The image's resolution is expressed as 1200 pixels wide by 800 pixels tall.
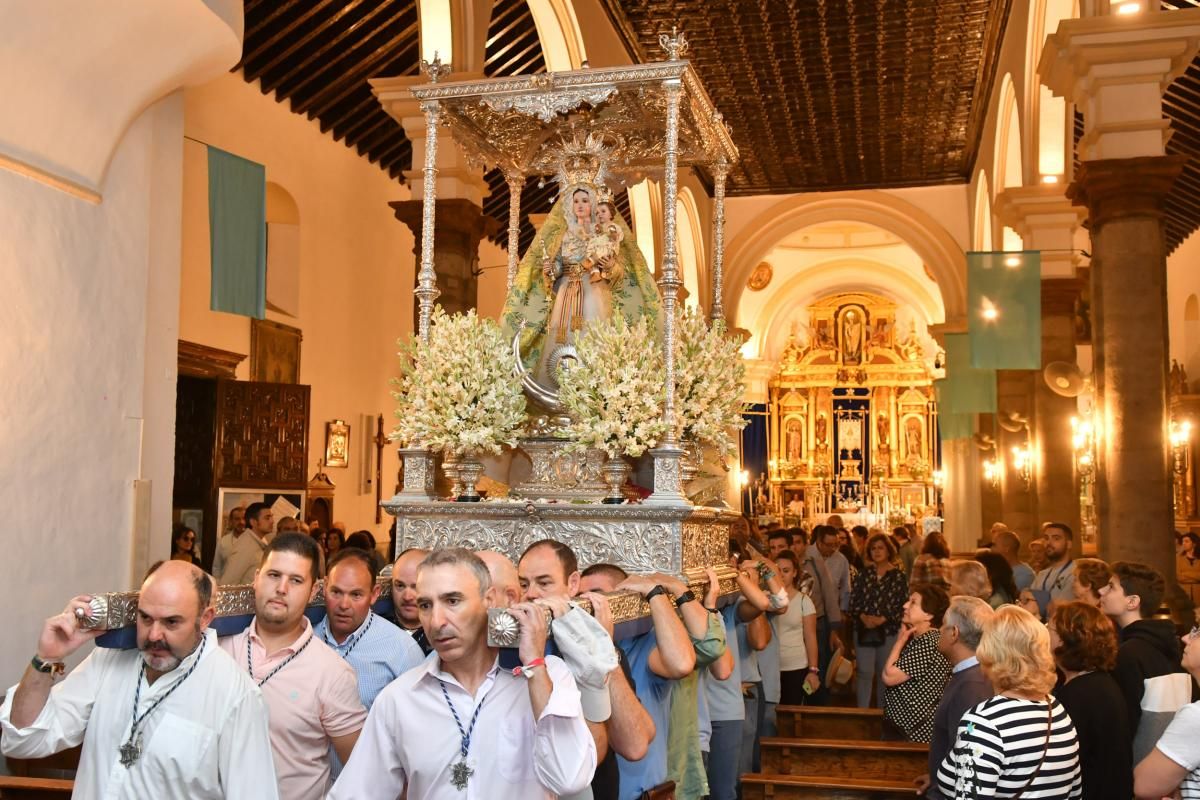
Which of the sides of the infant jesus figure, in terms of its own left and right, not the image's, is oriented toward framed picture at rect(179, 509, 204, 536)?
right

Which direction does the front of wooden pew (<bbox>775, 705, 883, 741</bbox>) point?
away from the camera

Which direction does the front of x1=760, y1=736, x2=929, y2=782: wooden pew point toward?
away from the camera

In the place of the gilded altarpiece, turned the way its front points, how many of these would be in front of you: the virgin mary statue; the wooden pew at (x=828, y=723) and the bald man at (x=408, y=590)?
3

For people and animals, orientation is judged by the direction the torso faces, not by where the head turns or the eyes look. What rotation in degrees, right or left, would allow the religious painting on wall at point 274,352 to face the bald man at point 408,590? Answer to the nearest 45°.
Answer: approximately 45° to its right

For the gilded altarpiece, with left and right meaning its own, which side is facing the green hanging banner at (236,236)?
front

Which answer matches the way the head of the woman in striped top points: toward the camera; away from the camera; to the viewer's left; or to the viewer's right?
away from the camera

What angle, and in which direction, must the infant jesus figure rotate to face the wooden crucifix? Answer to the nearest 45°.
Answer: approximately 135° to its right

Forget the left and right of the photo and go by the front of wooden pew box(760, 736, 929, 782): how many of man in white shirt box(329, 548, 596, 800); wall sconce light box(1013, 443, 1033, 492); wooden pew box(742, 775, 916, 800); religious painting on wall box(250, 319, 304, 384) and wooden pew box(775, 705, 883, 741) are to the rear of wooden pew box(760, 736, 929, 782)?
2

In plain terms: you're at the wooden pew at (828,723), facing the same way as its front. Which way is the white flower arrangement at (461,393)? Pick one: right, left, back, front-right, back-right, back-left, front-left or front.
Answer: back-left

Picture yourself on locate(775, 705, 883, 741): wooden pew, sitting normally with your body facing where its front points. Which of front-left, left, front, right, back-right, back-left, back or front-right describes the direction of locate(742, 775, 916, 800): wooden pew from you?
back

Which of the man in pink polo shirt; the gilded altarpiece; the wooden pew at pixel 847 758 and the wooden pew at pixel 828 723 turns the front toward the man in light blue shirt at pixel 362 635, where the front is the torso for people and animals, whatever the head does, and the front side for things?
the gilded altarpiece

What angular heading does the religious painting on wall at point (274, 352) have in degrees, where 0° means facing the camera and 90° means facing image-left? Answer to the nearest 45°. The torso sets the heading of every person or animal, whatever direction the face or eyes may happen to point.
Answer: approximately 315°

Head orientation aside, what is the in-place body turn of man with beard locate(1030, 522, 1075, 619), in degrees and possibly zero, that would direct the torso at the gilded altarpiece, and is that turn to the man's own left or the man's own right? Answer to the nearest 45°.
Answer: approximately 135° to the man's own right

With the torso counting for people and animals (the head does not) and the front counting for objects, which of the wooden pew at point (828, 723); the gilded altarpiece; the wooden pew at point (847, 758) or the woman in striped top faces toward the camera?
the gilded altarpiece

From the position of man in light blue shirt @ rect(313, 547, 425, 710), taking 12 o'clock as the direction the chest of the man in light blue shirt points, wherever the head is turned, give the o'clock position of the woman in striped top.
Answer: The woman in striped top is roughly at 8 o'clock from the man in light blue shirt.

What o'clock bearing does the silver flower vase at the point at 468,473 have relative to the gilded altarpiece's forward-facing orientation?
The silver flower vase is roughly at 12 o'clock from the gilded altarpiece.

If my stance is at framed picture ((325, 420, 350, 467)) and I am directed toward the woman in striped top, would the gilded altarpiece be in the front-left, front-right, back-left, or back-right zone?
back-left
